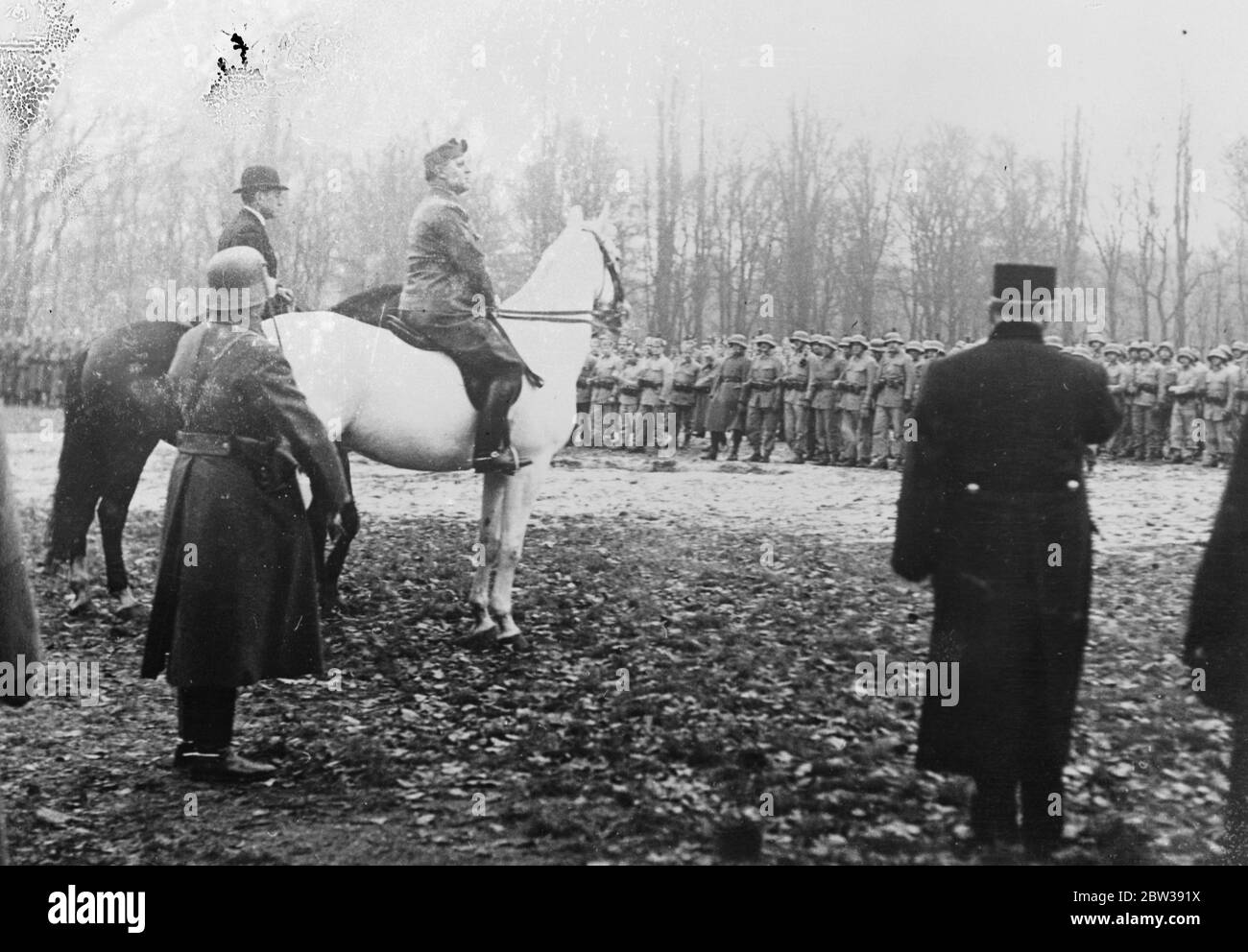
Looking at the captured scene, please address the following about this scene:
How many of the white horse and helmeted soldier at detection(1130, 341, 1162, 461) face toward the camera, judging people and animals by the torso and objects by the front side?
1

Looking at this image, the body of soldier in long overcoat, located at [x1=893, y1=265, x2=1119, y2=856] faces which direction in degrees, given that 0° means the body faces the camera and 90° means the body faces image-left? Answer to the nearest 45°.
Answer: approximately 180°

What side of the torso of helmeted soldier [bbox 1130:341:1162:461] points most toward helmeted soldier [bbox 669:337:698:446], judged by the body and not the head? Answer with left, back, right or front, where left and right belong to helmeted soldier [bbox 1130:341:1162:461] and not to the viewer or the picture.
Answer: right

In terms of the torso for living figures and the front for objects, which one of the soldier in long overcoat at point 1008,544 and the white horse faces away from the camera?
the soldier in long overcoat

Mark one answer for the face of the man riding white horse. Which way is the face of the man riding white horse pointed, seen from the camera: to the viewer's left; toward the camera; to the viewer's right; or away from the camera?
to the viewer's right

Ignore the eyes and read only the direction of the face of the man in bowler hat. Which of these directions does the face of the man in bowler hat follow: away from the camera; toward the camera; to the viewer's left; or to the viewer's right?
to the viewer's right

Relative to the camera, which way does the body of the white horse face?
to the viewer's right

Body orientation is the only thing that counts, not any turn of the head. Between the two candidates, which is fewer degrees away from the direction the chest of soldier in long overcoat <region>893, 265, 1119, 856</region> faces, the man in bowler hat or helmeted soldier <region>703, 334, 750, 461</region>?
the helmeted soldier
